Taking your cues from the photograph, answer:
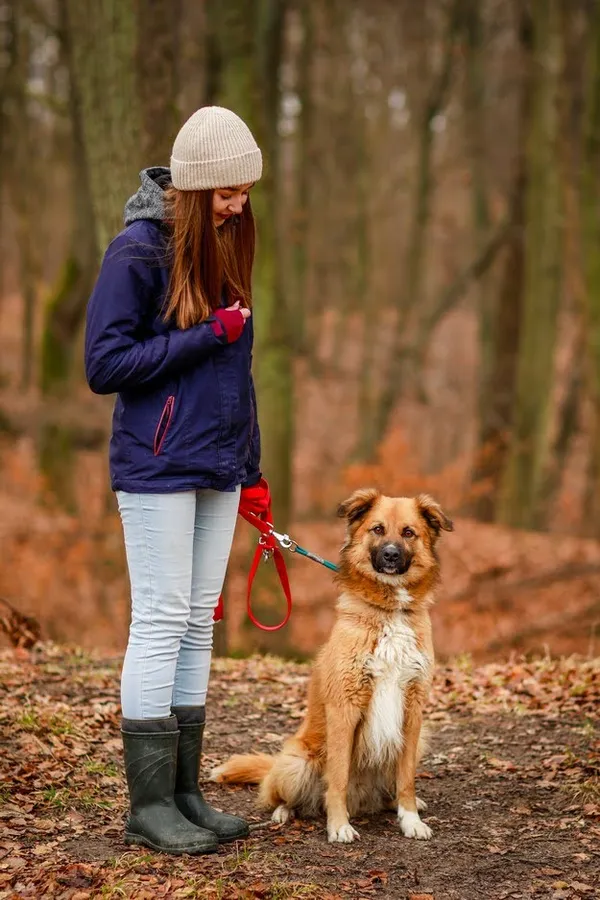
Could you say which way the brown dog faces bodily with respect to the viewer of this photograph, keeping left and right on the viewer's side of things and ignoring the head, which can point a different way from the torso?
facing the viewer and to the right of the viewer

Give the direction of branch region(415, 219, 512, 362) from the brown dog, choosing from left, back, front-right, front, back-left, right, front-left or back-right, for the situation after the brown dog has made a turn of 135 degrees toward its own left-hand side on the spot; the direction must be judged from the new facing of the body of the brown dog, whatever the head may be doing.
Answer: front

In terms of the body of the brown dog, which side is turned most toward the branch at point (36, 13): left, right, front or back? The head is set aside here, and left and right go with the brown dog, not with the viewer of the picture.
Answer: back

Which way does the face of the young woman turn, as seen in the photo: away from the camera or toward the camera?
toward the camera

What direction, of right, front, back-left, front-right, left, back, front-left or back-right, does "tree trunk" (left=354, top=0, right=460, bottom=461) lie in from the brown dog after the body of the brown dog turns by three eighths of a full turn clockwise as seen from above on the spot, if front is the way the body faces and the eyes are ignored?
right

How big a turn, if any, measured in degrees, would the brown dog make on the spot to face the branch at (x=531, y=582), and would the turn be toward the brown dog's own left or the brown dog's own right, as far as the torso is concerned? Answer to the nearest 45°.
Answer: approximately 135° to the brown dog's own left

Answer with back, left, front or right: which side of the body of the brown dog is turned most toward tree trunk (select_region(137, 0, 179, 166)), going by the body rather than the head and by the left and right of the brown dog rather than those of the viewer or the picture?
back

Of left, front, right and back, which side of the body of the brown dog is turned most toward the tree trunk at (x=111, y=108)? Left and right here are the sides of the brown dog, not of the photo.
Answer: back

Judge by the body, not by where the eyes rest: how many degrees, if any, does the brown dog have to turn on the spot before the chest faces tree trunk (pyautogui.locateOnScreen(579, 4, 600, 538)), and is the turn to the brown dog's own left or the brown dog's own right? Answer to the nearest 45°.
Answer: approximately 135° to the brown dog's own left

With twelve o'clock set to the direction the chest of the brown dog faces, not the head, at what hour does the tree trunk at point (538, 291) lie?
The tree trunk is roughly at 8 o'clock from the brown dog.

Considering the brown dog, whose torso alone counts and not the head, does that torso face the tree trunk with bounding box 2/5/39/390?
no
